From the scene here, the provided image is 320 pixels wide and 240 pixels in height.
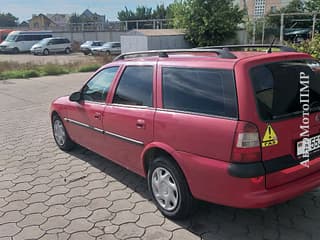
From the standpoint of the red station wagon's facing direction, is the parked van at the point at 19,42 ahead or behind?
ahead

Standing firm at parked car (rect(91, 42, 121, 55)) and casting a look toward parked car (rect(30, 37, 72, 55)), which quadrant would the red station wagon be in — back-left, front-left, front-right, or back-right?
back-left

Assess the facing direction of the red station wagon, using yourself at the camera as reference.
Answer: facing away from the viewer and to the left of the viewer

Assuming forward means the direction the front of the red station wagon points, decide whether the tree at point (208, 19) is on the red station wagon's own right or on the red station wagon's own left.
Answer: on the red station wagon's own right
